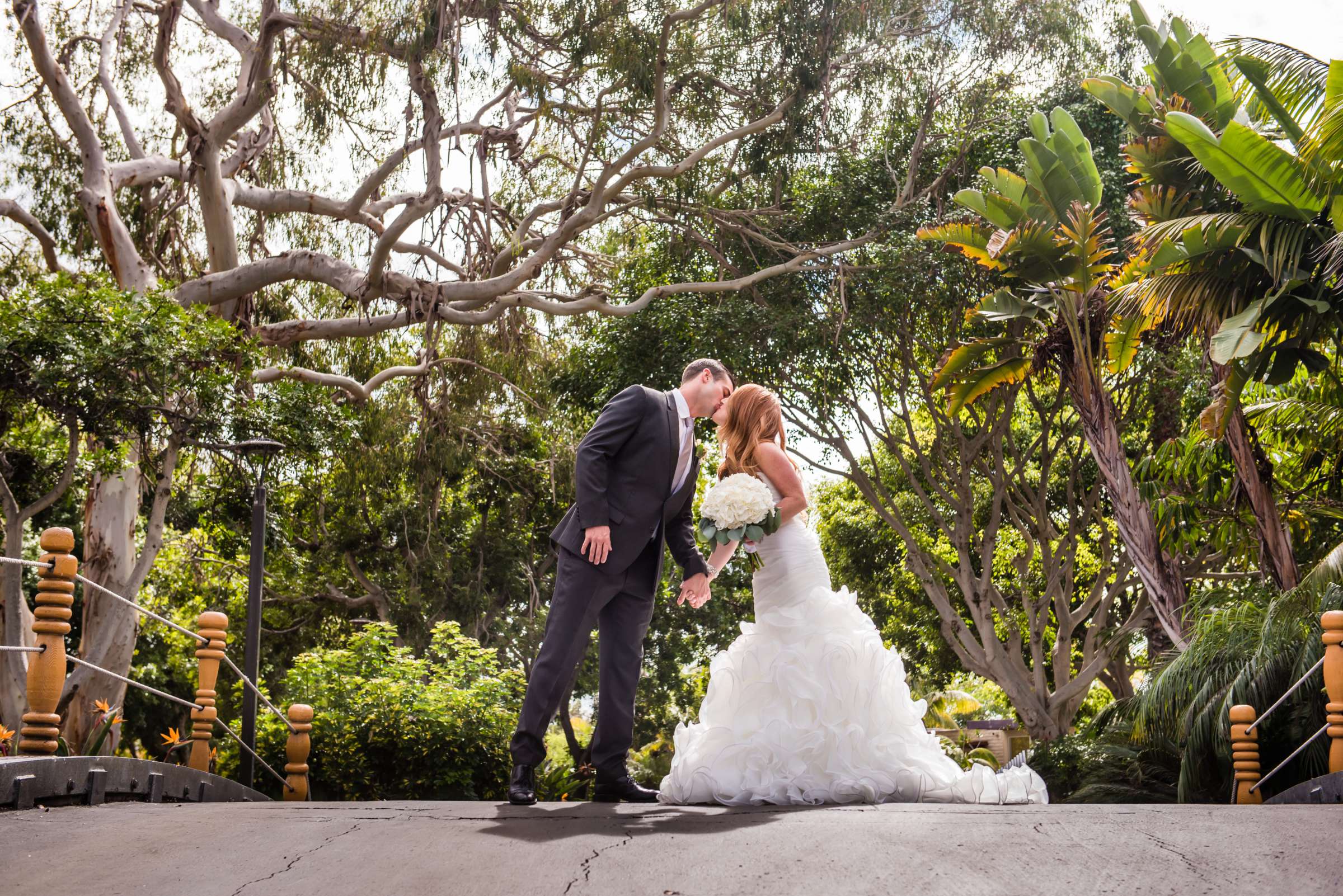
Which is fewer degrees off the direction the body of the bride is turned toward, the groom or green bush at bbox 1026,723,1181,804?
the groom

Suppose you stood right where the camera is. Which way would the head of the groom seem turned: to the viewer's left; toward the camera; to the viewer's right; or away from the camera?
to the viewer's right

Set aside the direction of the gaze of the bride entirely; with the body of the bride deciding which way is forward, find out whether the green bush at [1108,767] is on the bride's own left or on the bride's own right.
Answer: on the bride's own right

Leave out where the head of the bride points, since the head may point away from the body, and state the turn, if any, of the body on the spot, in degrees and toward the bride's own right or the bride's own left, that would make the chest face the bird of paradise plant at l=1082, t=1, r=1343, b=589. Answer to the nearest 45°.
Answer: approximately 135° to the bride's own right

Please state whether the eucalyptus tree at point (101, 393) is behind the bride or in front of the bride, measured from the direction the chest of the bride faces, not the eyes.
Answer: in front

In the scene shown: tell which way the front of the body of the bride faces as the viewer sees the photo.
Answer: to the viewer's left

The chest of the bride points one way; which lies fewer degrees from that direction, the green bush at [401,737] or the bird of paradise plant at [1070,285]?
the green bush

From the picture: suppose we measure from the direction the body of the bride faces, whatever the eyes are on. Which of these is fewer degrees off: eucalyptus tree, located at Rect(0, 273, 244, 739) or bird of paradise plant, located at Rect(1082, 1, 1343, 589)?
the eucalyptus tree

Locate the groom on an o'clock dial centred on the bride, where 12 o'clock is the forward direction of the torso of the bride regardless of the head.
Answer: The groom is roughly at 11 o'clock from the bride.
